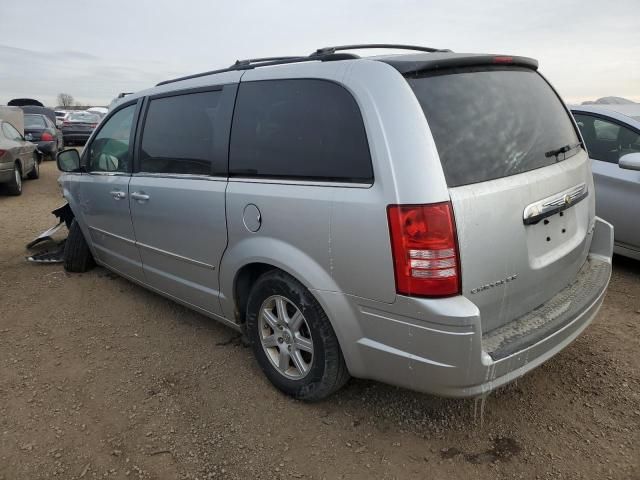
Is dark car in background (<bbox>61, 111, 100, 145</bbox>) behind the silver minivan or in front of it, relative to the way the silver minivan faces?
in front

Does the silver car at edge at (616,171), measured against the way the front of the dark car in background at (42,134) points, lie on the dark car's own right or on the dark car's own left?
on the dark car's own right

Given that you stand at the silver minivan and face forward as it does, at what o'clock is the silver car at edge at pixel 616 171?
The silver car at edge is roughly at 3 o'clock from the silver minivan.

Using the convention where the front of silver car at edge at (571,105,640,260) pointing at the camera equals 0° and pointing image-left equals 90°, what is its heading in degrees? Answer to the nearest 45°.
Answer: approximately 315°

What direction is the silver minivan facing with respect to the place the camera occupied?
facing away from the viewer and to the left of the viewer

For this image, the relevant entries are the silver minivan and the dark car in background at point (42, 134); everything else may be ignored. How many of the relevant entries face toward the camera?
0

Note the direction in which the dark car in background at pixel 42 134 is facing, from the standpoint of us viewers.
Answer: facing away from the viewer and to the right of the viewer

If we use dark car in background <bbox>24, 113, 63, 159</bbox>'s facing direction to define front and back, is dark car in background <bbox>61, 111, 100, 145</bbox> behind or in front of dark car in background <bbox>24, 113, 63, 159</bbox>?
in front

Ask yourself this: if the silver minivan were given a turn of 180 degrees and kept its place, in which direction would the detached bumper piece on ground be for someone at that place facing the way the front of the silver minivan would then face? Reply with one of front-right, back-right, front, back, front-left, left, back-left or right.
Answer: back

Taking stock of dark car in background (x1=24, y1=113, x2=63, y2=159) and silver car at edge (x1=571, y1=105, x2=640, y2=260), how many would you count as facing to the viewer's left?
0
